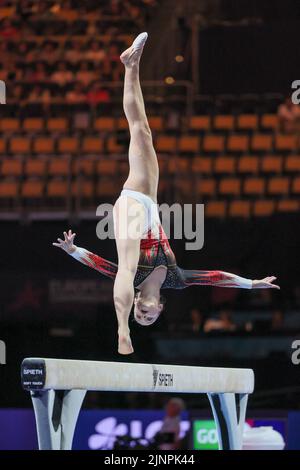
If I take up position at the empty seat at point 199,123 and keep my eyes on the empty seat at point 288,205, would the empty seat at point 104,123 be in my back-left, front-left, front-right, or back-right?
back-right

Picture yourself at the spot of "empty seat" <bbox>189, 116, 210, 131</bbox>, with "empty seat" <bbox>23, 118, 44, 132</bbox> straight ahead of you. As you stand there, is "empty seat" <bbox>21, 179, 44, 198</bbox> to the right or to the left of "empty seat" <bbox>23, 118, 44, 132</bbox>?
left
